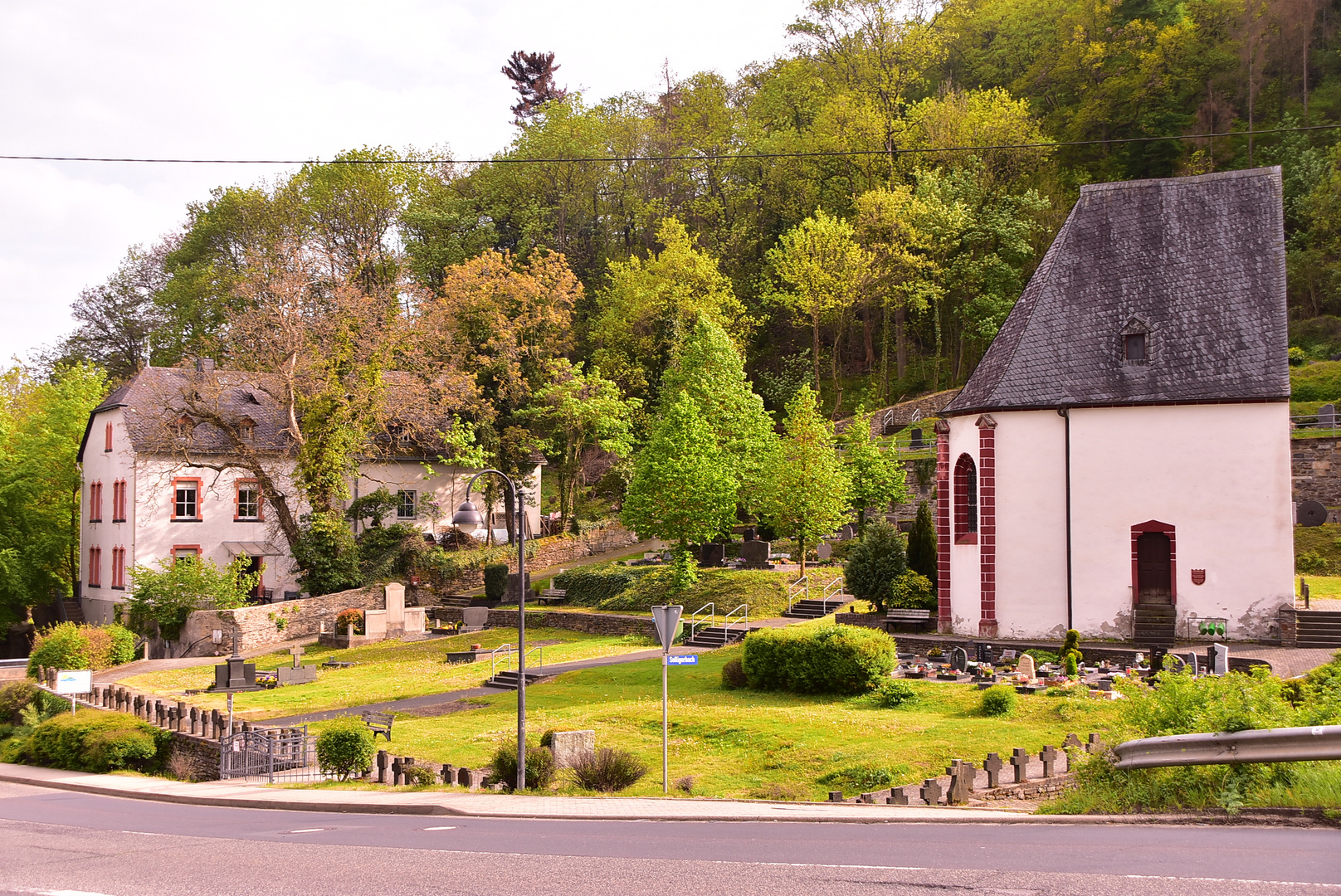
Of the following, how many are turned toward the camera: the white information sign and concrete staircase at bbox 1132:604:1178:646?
2

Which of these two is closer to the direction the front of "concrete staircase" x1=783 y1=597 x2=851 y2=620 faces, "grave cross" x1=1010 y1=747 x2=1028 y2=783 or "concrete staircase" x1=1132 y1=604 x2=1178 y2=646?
the grave cross

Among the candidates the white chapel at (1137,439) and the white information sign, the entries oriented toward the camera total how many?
2

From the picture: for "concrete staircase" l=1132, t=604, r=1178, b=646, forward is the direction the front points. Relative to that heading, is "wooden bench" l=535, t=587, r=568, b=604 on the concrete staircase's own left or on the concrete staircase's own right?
on the concrete staircase's own right

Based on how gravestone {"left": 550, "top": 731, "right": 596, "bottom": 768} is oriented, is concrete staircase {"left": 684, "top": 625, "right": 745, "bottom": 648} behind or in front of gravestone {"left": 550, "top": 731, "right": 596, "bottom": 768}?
behind

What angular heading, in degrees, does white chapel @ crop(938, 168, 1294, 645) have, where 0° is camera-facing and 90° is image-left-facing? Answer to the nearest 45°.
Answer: approximately 0°

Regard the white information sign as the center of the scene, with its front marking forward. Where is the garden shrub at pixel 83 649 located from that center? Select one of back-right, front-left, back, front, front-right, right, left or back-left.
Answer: back

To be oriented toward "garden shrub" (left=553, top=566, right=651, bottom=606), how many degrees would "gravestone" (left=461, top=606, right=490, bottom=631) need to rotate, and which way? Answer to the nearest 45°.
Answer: approximately 90° to its left

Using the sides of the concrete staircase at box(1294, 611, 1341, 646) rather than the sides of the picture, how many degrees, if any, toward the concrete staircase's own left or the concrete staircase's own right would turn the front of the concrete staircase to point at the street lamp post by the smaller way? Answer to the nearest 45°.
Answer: approximately 45° to the concrete staircase's own right

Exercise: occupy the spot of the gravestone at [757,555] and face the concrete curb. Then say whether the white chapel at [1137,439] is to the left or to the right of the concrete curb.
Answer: left
